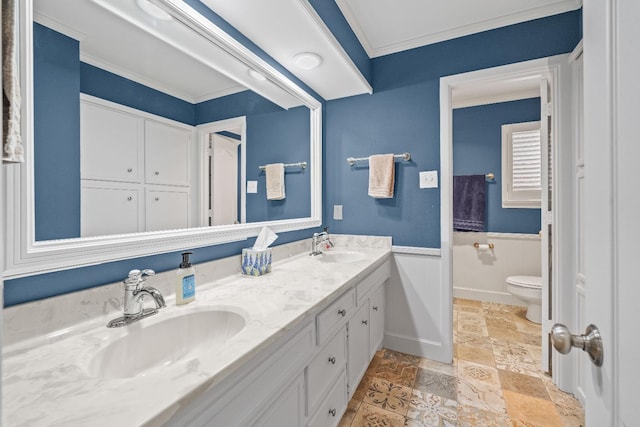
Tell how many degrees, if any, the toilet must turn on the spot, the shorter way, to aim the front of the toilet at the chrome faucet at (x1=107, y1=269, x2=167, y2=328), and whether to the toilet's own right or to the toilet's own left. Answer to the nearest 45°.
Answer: approximately 90° to the toilet's own left

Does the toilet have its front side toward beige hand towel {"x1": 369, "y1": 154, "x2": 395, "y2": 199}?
no

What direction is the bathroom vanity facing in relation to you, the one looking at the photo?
facing the viewer and to the right of the viewer

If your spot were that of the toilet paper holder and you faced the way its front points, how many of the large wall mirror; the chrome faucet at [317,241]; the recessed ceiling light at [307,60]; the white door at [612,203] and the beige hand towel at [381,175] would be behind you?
0

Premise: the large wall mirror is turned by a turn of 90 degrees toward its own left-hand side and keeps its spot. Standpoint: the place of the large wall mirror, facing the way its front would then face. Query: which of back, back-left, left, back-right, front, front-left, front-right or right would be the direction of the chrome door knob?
right

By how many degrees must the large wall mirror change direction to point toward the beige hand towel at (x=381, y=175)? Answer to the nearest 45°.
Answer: approximately 45° to its left

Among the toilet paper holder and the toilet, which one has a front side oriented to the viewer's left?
the toilet

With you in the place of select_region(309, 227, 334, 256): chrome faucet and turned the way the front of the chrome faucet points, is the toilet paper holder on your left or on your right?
on your left

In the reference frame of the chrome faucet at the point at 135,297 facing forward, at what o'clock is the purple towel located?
The purple towel is roughly at 10 o'clock from the chrome faucet.

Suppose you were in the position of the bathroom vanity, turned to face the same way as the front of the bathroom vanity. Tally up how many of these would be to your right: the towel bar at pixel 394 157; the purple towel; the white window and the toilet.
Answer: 0

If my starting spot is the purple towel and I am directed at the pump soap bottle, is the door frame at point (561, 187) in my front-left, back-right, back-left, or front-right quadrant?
front-left

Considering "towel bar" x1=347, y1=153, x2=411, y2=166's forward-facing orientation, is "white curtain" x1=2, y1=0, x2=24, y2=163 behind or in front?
in front

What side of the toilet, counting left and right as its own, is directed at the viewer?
left

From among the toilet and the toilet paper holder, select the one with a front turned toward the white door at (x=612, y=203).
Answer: the toilet paper holder

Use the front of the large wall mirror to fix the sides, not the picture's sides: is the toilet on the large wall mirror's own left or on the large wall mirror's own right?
on the large wall mirror's own left

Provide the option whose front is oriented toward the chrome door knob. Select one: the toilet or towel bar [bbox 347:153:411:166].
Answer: the towel bar

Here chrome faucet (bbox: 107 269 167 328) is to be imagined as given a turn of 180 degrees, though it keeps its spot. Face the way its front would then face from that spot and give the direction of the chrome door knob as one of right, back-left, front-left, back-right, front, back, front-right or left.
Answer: back

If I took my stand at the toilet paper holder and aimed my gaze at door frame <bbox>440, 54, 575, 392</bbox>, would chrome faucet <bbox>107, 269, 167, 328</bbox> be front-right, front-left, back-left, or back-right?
front-right

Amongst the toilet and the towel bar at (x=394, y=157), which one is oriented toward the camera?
the towel bar

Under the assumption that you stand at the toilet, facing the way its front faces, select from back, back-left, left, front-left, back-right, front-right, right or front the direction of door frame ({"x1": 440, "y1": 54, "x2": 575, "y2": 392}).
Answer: left

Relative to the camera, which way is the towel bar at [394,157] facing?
toward the camera
